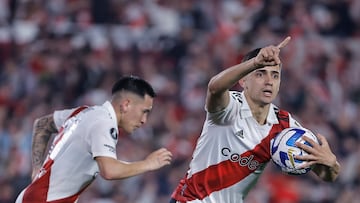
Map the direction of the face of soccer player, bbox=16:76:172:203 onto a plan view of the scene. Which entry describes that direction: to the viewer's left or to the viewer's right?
to the viewer's right

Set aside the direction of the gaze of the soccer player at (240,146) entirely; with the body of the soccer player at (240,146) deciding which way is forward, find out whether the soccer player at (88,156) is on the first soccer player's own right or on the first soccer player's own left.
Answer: on the first soccer player's own right

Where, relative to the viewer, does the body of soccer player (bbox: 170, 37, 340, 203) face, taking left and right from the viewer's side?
facing the viewer and to the right of the viewer
